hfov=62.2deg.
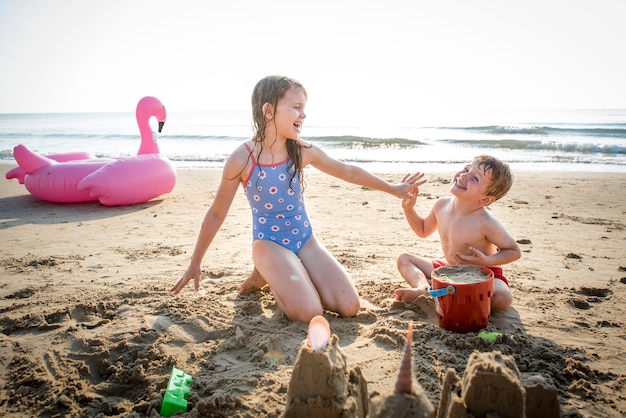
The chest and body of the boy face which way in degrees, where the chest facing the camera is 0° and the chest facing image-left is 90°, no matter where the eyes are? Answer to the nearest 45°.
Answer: approximately 45°

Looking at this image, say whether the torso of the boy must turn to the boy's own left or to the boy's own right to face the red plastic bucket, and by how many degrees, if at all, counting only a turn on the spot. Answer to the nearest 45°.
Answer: approximately 45° to the boy's own left

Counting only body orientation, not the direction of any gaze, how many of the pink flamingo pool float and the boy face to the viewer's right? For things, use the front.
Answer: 1

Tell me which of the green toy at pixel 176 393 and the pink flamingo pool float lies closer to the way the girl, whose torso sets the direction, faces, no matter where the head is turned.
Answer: the green toy

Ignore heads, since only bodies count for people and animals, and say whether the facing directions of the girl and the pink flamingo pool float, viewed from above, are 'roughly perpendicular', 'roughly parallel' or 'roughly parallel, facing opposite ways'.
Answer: roughly perpendicular

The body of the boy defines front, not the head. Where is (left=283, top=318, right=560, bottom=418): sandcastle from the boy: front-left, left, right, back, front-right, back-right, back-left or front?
front-left

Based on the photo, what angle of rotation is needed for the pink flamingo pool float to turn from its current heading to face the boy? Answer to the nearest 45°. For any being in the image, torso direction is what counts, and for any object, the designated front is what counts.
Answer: approximately 45° to its right

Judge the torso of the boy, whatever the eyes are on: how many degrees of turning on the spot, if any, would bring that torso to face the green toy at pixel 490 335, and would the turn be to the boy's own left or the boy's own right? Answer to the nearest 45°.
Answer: approximately 45° to the boy's own left

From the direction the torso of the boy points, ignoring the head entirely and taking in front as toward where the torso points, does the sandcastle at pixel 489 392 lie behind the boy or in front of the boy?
in front

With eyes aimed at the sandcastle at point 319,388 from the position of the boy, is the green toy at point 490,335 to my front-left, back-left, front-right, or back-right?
front-left

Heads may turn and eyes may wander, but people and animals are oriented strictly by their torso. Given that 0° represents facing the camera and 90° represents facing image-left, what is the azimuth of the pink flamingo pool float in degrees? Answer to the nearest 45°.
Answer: approximately 270°

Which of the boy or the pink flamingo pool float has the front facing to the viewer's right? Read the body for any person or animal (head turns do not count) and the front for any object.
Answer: the pink flamingo pool float

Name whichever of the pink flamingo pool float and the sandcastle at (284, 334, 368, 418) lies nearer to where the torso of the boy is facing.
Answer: the sandcastle

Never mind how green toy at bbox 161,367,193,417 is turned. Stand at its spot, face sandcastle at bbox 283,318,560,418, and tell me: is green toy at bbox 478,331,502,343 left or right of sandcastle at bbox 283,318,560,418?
left

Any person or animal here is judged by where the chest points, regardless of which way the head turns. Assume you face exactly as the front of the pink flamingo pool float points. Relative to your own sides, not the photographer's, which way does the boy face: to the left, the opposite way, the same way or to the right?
the opposite way
